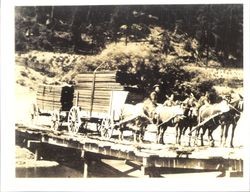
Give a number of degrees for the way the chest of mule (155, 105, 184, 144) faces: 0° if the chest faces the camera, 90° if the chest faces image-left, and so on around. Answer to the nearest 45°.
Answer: approximately 270°
